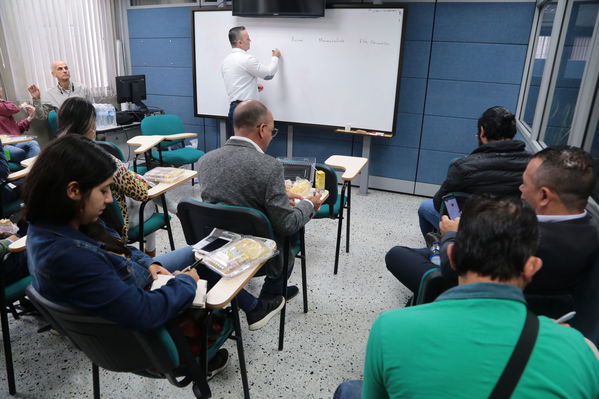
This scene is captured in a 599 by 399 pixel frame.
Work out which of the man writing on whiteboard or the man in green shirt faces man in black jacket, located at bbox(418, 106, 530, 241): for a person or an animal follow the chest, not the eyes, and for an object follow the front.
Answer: the man in green shirt

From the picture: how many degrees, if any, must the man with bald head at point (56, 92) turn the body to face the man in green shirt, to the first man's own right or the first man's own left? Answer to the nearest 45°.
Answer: approximately 45° to the first man's own right

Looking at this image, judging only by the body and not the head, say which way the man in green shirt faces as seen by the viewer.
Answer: away from the camera

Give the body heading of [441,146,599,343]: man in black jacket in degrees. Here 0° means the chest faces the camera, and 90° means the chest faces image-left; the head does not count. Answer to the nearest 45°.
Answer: approximately 135°

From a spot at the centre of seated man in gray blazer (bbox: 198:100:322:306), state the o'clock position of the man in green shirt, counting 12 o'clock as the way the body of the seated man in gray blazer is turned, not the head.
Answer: The man in green shirt is roughly at 4 o'clock from the seated man in gray blazer.

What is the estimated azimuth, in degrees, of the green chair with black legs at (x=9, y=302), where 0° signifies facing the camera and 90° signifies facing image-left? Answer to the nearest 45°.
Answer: approximately 225°

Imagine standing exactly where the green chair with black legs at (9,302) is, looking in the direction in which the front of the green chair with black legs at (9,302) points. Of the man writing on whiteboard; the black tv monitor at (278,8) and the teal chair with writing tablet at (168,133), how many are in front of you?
3

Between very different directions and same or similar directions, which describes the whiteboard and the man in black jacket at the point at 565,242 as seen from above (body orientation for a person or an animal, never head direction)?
very different directions

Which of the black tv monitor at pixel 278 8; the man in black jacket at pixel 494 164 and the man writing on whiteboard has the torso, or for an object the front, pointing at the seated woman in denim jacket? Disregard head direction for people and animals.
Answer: the black tv monitor

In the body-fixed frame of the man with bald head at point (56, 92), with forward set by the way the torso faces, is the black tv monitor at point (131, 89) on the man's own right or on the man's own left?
on the man's own left

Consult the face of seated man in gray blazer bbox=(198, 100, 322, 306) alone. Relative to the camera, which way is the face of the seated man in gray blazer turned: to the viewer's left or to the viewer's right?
to the viewer's right

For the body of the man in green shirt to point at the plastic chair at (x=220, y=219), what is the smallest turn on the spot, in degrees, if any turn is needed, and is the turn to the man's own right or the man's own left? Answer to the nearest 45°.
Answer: approximately 45° to the man's own left

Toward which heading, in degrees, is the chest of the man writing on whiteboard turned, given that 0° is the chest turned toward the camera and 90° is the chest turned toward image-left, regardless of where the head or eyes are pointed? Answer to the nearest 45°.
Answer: approximately 225°
